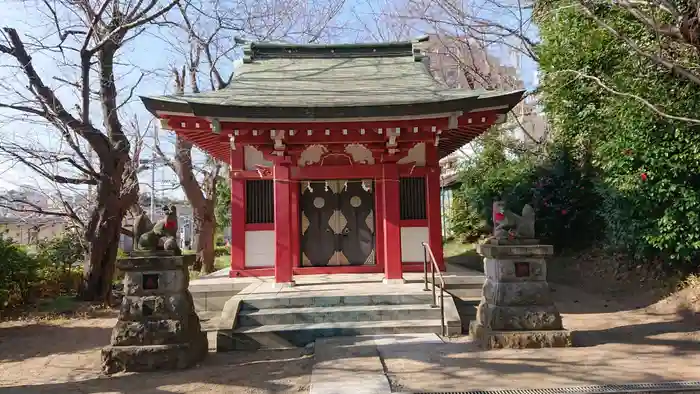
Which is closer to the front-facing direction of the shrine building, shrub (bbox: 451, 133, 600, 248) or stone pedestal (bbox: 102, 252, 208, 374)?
the stone pedestal

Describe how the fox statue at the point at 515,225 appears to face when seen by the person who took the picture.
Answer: facing to the left of the viewer

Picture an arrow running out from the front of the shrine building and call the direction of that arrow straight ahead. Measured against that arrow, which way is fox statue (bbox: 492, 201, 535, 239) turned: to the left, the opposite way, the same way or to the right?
to the right

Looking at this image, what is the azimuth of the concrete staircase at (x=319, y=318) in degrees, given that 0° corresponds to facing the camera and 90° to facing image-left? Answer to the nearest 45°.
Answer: approximately 0°

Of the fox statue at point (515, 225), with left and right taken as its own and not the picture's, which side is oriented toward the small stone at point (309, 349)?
front

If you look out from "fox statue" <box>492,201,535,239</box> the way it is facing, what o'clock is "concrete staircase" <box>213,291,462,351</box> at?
The concrete staircase is roughly at 12 o'clock from the fox statue.

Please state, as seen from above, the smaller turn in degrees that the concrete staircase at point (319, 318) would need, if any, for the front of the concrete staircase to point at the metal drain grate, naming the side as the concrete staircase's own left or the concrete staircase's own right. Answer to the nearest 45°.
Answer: approximately 45° to the concrete staircase's own left

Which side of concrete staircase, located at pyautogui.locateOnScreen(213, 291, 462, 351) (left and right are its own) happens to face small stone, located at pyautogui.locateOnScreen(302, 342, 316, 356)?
front

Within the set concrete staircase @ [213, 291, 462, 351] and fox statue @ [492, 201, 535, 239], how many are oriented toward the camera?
1
